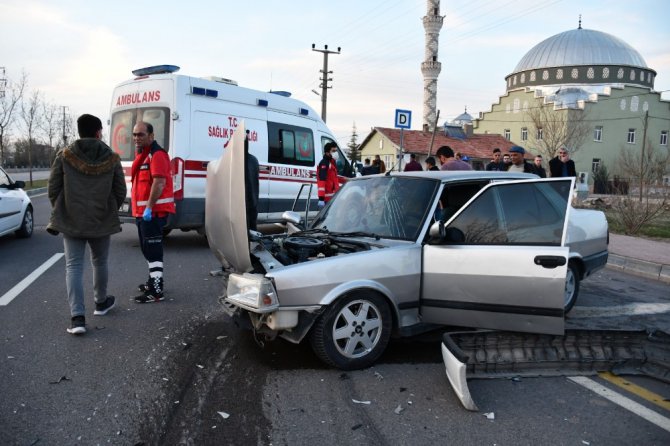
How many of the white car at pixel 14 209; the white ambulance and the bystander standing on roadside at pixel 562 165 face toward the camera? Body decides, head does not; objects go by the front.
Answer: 1

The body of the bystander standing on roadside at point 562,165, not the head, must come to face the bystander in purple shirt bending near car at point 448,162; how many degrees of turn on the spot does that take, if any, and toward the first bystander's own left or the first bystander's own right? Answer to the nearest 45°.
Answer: approximately 45° to the first bystander's own right

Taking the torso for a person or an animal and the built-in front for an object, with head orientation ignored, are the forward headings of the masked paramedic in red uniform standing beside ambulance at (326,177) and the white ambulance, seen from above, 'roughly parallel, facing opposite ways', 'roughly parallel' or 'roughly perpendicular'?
roughly perpendicular

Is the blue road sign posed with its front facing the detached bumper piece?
yes

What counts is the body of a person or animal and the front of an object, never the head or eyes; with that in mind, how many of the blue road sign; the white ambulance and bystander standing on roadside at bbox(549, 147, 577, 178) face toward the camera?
2

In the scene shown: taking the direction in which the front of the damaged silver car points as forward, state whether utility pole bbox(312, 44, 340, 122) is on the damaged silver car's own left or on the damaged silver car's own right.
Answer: on the damaged silver car's own right

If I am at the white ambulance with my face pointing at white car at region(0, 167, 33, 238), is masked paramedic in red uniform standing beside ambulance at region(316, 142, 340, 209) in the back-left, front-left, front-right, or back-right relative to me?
back-right

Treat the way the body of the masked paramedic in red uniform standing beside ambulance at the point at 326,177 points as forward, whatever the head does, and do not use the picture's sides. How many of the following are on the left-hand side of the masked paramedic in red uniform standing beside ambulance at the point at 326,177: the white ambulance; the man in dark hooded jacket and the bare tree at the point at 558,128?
1

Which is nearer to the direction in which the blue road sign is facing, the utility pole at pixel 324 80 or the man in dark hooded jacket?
the man in dark hooded jacket

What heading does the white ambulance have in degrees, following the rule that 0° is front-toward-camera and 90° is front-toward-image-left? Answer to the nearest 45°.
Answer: approximately 225°

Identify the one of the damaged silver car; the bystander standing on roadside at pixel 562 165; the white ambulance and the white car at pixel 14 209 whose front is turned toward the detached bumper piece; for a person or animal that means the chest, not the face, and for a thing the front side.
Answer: the bystander standing on roadside
